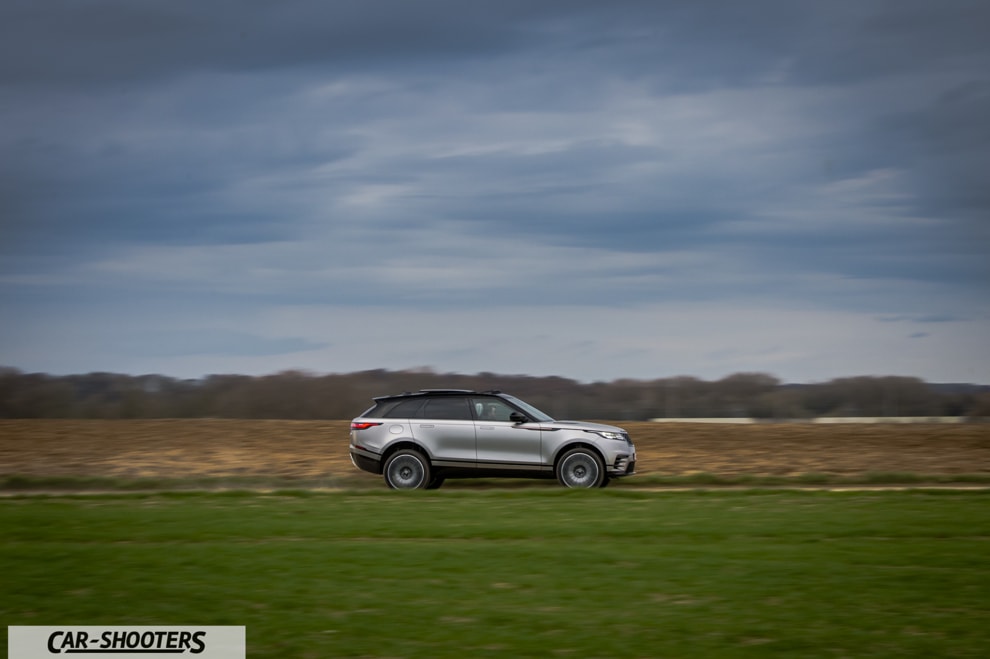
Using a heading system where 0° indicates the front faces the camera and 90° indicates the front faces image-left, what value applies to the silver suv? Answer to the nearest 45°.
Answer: approximately 270°
